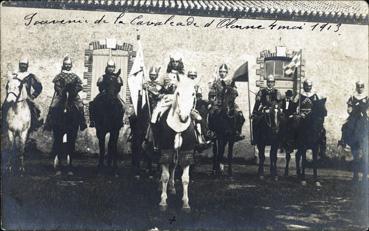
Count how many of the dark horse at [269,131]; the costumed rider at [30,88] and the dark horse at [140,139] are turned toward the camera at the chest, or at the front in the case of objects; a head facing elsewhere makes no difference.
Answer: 3

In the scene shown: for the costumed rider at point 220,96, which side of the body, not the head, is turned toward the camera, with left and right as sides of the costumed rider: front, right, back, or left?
front

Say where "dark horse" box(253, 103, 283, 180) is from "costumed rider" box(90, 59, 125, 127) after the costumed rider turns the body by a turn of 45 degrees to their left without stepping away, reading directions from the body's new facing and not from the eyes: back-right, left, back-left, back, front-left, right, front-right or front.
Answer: front-left

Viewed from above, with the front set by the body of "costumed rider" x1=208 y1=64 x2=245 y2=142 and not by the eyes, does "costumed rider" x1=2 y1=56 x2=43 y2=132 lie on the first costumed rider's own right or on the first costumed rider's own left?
on the first costumed rider's own right

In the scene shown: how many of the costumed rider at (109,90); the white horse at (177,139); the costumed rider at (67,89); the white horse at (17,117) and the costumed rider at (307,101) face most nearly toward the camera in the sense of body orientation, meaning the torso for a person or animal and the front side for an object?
5

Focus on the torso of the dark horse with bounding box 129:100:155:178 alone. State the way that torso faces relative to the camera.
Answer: toward the camera

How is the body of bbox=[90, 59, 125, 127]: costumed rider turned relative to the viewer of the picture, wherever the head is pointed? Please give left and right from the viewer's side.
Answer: facing the viewer

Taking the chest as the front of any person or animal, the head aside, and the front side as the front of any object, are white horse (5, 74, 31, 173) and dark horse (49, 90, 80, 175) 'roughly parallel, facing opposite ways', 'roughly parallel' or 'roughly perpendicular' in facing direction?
roughly parallel

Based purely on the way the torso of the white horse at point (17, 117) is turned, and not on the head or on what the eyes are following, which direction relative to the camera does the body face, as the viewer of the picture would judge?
toward the camera

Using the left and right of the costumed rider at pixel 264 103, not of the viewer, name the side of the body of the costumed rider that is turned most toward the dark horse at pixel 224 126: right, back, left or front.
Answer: right

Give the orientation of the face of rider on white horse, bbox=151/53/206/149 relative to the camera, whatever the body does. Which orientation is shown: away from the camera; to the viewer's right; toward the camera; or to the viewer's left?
toward the camera

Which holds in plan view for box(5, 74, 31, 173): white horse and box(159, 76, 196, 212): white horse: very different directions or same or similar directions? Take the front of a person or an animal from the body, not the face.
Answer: same or similar directions

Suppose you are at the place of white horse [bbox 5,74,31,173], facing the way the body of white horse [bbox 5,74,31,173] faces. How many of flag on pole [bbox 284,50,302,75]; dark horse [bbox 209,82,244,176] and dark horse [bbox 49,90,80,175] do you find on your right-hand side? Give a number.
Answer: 0

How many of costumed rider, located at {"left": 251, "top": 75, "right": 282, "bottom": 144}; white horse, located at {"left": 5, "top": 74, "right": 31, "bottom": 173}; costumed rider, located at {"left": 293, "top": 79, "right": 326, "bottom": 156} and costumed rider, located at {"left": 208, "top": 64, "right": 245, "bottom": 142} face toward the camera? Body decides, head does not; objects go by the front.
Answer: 4

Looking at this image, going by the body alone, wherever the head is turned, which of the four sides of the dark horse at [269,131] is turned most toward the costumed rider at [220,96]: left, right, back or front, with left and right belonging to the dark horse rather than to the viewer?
right

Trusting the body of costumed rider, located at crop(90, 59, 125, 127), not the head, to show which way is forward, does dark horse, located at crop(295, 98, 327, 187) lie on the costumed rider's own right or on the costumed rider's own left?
on the costumed rider's own left
